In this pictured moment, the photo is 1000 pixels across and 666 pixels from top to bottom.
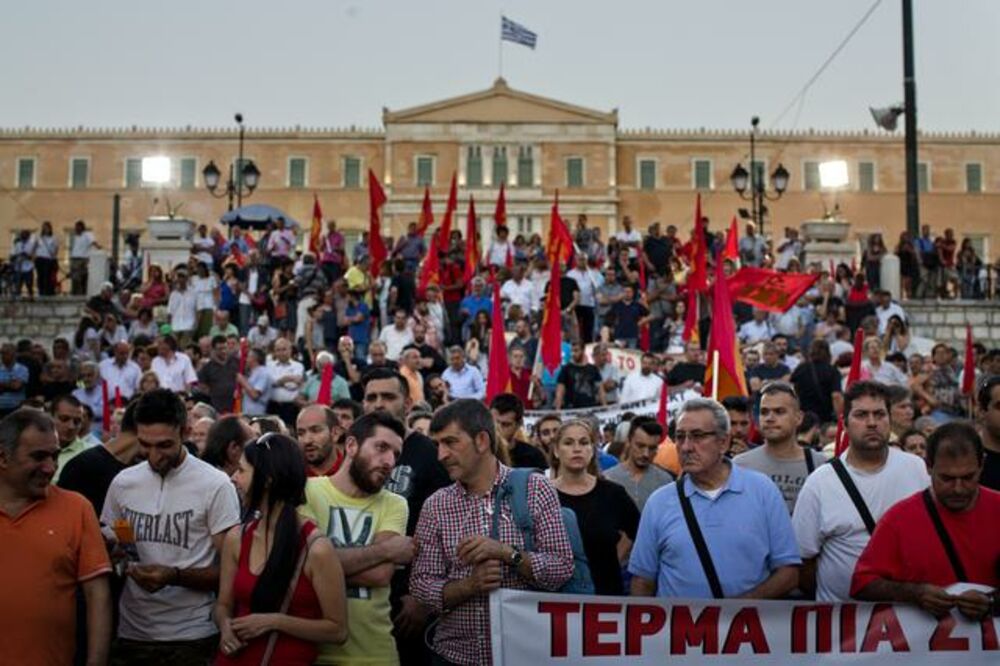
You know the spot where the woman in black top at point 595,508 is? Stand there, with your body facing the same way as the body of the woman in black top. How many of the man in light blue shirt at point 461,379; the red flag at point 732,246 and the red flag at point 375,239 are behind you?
3

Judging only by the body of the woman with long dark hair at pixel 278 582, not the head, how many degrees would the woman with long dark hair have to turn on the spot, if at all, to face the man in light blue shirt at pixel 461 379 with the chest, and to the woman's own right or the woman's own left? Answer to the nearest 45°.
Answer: approximately 135° to the woman's own right

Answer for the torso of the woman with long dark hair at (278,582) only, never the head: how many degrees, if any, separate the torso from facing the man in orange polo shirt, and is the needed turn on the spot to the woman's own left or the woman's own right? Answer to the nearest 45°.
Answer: approximately 45° to the woman's own right

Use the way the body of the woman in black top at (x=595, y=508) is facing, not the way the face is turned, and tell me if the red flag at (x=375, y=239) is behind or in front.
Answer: behind

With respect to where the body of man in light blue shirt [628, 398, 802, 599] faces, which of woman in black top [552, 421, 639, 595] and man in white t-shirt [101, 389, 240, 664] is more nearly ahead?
the man in white t-shirt

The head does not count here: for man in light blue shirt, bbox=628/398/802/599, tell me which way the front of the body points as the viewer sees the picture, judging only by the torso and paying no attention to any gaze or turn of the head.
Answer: toward the camera

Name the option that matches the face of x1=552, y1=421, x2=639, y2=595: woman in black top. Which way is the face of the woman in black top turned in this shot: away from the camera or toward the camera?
toward the camera

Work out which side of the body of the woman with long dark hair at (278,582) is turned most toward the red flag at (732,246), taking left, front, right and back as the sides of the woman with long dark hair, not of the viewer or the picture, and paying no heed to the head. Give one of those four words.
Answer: back

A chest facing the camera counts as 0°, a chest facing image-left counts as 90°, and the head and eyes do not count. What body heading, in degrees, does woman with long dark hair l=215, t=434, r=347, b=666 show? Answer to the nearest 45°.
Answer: approximately 45°

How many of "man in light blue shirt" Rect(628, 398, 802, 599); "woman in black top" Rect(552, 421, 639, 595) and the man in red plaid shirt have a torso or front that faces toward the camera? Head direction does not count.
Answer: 3

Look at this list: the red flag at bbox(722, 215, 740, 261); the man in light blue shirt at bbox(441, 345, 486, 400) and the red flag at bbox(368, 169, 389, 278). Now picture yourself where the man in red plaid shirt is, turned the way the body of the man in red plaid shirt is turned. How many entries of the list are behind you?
3

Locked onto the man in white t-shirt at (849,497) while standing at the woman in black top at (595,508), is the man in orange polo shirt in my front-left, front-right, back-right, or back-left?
back-right

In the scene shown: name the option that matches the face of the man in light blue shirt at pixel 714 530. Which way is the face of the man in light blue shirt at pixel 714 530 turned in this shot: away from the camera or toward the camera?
toward the camera

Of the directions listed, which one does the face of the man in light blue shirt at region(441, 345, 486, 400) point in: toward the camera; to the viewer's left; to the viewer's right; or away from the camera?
toward the camera

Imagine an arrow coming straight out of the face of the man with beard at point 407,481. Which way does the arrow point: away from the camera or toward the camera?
toward the camera

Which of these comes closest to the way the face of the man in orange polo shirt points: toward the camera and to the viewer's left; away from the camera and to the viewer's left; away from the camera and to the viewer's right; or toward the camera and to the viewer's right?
toward the camera and to the viewer's right
